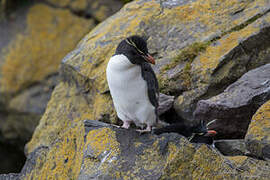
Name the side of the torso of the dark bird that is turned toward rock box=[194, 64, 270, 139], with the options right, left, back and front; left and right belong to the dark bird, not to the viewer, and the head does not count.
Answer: front

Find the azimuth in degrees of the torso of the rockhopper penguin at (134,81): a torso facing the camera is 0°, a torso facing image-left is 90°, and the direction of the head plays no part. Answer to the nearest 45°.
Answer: approximately 45°

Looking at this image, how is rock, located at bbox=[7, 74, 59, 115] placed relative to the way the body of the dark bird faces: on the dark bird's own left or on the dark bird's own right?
on the dark bird's own left

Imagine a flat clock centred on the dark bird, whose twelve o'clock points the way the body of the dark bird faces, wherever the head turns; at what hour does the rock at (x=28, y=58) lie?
The rock is roughly at 8 o'clock from the dark bird.

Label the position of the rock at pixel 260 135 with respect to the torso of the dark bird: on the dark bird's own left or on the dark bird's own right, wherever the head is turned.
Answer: on the dark bird's own right

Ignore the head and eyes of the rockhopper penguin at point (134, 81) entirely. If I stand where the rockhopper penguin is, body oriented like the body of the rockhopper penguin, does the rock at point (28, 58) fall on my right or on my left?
on my right

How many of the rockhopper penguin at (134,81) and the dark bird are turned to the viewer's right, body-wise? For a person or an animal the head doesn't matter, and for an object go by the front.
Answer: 1

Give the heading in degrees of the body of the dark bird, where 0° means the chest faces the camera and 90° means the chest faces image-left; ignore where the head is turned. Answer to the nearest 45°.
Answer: approximately 270°

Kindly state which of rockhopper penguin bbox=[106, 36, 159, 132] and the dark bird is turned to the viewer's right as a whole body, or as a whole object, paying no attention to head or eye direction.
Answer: the dark bird

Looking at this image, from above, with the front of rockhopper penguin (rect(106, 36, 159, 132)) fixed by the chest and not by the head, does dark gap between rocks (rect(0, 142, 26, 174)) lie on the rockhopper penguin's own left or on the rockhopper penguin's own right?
on the rockhopper penguin's own right

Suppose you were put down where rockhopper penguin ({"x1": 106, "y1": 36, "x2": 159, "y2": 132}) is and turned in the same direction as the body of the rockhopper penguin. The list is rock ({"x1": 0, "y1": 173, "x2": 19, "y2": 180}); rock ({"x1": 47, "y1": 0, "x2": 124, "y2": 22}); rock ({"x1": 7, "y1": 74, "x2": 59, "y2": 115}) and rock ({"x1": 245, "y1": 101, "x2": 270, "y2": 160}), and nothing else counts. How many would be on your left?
1

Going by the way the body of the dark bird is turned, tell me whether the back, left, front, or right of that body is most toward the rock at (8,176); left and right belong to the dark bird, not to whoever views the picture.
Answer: back
